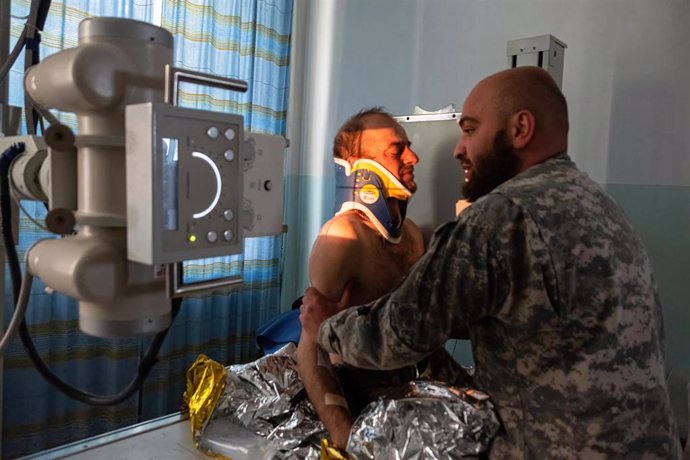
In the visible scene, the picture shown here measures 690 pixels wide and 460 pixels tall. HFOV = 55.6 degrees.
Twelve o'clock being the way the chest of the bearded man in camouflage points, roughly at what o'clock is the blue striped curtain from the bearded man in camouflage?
The blue striped curtain is roughly at 12 o'clock from the bearded man in camouflage.

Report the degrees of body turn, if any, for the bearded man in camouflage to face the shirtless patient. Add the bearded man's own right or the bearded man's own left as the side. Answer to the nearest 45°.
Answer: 0° — they already face them

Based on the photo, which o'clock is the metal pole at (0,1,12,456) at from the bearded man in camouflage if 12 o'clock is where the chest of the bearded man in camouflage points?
The metal pole is roughly at 10 o'clock from the bearded man in camouflage.

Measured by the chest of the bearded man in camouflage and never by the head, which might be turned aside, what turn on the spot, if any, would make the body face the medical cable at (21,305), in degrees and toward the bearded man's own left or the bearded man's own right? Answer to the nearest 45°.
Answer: approximately 90° to the bearded man's own left

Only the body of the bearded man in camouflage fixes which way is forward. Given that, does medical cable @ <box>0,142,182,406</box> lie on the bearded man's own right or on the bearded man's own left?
on the bearded man's own left

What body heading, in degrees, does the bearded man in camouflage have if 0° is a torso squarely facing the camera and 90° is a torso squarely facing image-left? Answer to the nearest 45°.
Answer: approximately 135°

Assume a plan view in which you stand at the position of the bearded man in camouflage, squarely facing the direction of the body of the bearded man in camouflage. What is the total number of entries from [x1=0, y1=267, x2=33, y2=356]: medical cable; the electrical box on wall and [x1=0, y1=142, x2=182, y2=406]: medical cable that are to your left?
2

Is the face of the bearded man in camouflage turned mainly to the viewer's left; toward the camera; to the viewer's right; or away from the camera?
to the viewer's left
